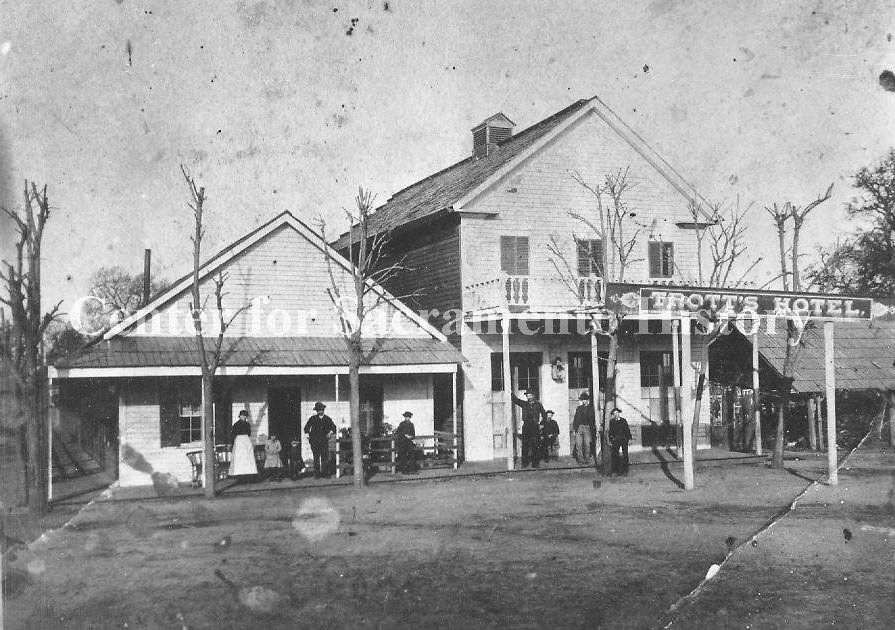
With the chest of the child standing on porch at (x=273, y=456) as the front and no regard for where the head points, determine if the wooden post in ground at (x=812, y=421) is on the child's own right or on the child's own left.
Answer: on the child's own left

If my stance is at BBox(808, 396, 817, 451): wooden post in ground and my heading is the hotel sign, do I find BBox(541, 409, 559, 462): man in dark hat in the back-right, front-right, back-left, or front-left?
front-right

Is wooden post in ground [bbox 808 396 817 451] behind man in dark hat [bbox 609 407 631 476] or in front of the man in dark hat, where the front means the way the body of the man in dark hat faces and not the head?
behind

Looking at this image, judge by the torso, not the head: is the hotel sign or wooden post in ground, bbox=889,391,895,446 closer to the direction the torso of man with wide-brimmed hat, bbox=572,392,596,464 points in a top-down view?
the hotel sign

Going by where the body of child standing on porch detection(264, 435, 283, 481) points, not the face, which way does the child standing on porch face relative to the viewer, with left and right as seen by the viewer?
facing the viewer

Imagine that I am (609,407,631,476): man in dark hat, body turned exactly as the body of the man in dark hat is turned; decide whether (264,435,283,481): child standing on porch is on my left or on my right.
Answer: on my right

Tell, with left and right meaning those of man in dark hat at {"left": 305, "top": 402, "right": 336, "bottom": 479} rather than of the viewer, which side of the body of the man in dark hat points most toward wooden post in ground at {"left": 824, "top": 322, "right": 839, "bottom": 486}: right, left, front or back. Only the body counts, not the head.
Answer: left

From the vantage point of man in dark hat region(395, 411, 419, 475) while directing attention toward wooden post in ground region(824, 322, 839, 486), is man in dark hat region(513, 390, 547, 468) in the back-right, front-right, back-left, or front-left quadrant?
front-left

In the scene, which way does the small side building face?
toward the camera

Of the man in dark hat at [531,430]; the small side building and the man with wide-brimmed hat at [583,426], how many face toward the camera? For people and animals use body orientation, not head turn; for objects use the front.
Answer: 3
